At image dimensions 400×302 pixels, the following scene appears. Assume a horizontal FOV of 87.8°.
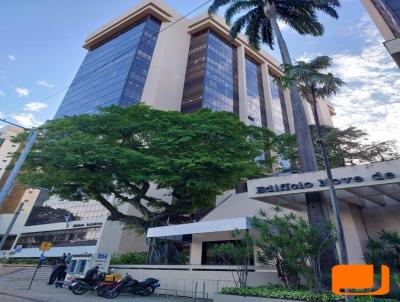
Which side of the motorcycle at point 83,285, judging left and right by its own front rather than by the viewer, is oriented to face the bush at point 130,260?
back

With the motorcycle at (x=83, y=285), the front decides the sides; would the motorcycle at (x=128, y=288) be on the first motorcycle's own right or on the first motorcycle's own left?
on the first motorcycle's own left

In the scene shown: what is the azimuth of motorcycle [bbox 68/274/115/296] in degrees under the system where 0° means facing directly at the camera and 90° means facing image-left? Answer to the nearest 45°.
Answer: approximately 45°

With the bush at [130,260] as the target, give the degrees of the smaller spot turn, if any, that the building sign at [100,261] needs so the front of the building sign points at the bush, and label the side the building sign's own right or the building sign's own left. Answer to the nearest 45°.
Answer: approximately 135° to the building sign's own left
